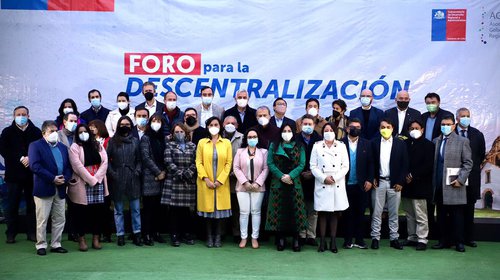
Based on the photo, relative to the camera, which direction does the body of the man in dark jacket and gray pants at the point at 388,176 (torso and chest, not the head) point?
toward the camera

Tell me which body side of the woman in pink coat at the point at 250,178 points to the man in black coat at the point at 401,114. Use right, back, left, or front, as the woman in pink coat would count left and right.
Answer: left

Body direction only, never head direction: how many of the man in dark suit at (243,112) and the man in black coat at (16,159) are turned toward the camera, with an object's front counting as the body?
2

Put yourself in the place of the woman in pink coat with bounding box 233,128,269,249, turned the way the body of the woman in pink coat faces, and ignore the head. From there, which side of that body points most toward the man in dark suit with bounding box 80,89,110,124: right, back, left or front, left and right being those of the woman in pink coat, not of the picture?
right

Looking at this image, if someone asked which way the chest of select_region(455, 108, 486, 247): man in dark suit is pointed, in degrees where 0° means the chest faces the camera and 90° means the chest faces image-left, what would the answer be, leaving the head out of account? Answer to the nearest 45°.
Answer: approximately 0°

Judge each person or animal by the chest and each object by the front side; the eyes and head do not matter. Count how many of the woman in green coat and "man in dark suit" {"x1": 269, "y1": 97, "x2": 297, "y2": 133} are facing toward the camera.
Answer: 2

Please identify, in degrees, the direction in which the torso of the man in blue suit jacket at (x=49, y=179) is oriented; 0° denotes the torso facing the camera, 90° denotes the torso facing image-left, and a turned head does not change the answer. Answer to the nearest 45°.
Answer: approximately 315°
